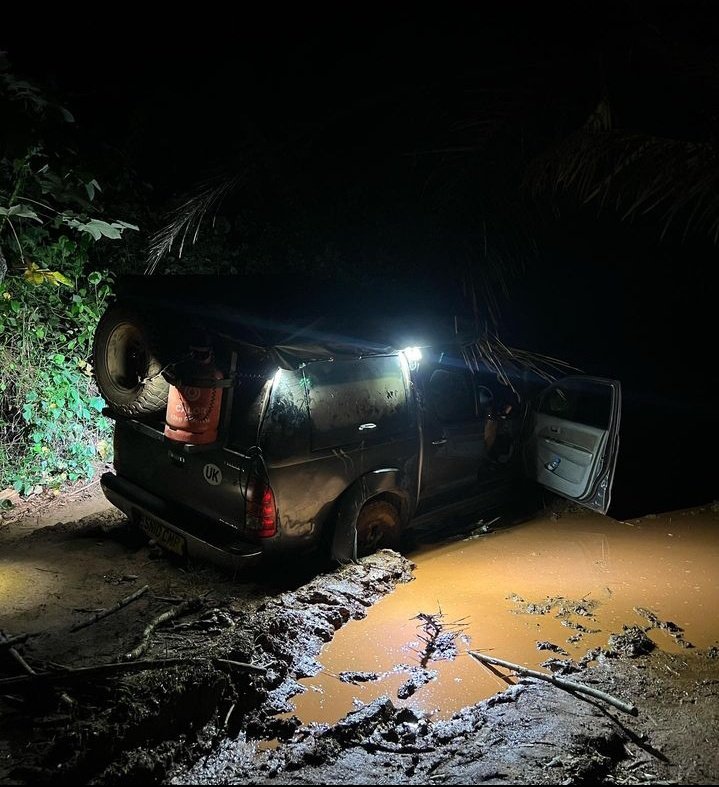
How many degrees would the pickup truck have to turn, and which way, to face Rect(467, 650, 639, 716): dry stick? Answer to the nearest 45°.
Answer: approximately 90° to its right

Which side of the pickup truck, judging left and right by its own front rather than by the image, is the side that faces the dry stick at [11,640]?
back

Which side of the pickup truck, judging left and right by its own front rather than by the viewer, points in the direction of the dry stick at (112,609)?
back

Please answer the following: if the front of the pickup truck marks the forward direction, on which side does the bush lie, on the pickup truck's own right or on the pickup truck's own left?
on the pickup truck's own left

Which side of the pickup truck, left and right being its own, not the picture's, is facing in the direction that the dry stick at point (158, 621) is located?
back

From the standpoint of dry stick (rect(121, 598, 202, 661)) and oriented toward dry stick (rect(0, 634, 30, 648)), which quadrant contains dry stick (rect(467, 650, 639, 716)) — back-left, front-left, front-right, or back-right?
back-left

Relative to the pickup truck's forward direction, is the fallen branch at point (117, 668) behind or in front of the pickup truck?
behind

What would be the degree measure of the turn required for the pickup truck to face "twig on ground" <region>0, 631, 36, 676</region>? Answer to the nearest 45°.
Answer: approximately 180°

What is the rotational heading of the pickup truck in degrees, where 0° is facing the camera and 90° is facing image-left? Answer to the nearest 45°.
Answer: approximately 225°

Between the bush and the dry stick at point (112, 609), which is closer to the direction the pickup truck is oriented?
the bush
